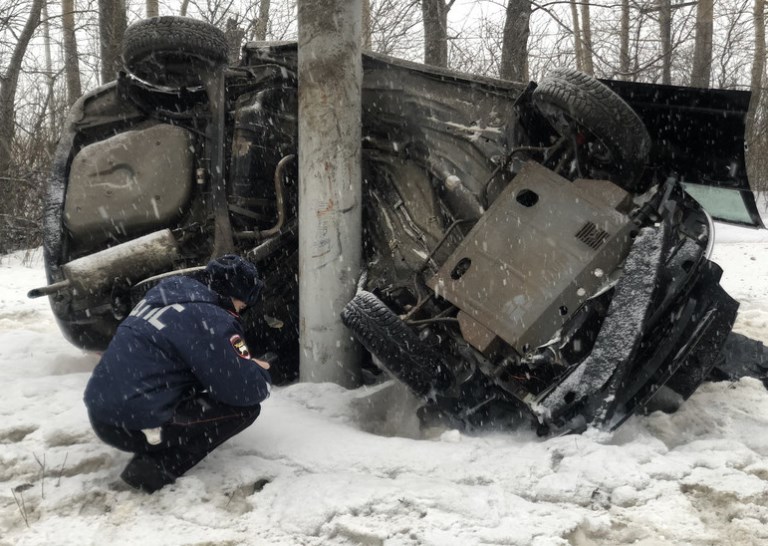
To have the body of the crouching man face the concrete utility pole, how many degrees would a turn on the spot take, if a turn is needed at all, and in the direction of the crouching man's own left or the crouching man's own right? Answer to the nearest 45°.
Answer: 0° — they already face it

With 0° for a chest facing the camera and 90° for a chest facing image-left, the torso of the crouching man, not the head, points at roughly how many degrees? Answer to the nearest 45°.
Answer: approximately 225°

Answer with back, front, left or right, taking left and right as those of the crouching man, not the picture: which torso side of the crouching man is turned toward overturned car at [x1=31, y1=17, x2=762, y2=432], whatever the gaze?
front

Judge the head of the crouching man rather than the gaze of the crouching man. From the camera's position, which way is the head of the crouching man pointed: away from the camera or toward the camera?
away from the camera
